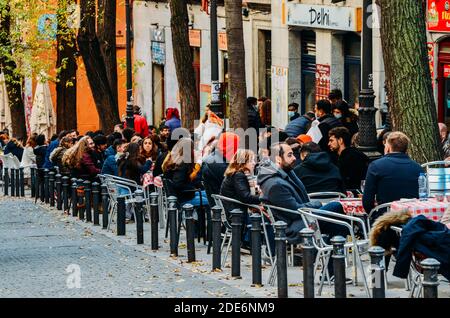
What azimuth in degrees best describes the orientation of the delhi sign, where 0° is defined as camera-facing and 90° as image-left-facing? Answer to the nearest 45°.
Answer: approximately 45°

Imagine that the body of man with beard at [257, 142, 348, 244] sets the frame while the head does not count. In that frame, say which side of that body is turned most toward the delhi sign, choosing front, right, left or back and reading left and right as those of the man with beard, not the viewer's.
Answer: left

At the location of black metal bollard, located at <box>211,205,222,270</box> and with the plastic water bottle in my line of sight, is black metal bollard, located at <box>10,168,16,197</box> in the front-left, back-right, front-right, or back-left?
back-left

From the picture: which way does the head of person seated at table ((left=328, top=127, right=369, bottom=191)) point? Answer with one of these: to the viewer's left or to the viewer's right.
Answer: to the viewer's left

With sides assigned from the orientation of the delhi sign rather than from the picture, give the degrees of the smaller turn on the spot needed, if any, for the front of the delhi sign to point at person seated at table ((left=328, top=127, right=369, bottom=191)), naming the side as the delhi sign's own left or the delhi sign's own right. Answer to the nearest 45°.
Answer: approximately 45° to the delhi sign's own left

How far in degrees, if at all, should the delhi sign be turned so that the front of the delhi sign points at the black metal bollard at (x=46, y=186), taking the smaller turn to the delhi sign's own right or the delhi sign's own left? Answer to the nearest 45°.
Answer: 0° — it already faces it

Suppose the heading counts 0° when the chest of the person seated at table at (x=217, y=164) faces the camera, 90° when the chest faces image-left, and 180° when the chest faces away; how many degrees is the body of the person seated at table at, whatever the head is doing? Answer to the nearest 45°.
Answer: approximately 225°
